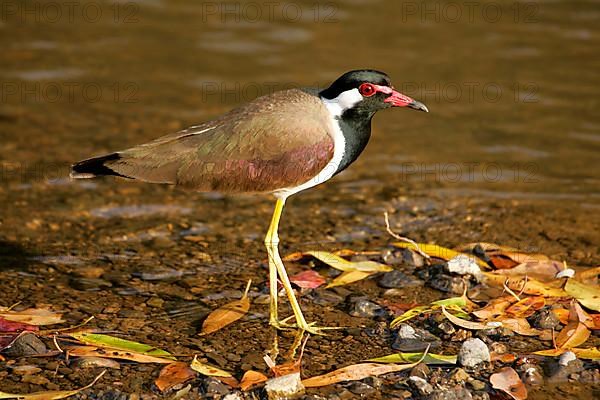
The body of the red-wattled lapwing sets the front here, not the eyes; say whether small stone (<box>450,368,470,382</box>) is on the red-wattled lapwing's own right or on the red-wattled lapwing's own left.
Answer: on the red-wattled lapwing's own right

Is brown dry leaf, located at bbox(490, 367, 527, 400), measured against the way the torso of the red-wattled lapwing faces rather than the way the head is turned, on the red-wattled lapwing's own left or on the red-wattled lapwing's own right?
on the red-wattled lapwing's own right

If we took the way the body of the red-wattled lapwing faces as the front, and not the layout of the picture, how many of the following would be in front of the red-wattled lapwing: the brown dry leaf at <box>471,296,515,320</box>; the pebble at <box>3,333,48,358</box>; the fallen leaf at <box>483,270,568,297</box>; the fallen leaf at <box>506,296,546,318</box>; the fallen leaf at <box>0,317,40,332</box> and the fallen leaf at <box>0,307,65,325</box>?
3

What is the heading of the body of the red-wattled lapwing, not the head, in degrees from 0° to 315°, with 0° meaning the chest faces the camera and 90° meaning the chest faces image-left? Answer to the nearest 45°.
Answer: approximately 270°

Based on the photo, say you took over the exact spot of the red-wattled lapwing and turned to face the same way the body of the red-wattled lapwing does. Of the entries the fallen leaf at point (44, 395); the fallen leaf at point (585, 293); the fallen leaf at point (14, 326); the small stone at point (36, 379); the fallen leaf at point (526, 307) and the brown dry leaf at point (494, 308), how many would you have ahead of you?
3

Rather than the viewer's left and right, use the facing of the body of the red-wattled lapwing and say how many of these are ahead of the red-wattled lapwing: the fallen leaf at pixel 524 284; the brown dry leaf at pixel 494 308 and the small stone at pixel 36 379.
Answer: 2

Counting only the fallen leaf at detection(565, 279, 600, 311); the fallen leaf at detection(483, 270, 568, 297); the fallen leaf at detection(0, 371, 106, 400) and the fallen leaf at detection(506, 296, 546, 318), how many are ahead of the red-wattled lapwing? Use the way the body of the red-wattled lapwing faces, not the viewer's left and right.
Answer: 3

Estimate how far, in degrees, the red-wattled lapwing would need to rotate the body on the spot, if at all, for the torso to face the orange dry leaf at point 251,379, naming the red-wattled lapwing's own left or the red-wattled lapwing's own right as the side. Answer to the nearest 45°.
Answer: approximately 90° to the red-wattled lapwing's own right

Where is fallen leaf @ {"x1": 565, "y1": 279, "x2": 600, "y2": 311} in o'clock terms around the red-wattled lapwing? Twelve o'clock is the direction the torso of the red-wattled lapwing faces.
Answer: The fallen leaf is roughly at 12 o'clock from the red-wattled lapwing.

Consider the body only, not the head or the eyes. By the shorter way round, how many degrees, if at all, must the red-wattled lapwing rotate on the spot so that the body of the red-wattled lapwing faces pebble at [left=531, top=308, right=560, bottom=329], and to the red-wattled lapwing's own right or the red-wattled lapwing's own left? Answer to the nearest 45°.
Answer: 0° — it already faces it

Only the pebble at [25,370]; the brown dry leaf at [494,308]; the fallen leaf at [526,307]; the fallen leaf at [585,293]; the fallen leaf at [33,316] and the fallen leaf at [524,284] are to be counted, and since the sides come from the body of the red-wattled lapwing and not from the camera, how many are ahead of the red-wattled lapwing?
4

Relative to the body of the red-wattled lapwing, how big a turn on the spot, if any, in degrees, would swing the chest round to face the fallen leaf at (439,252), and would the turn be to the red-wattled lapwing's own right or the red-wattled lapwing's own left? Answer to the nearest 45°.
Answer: approximately 45° to the red-wattled lapwing's own left
